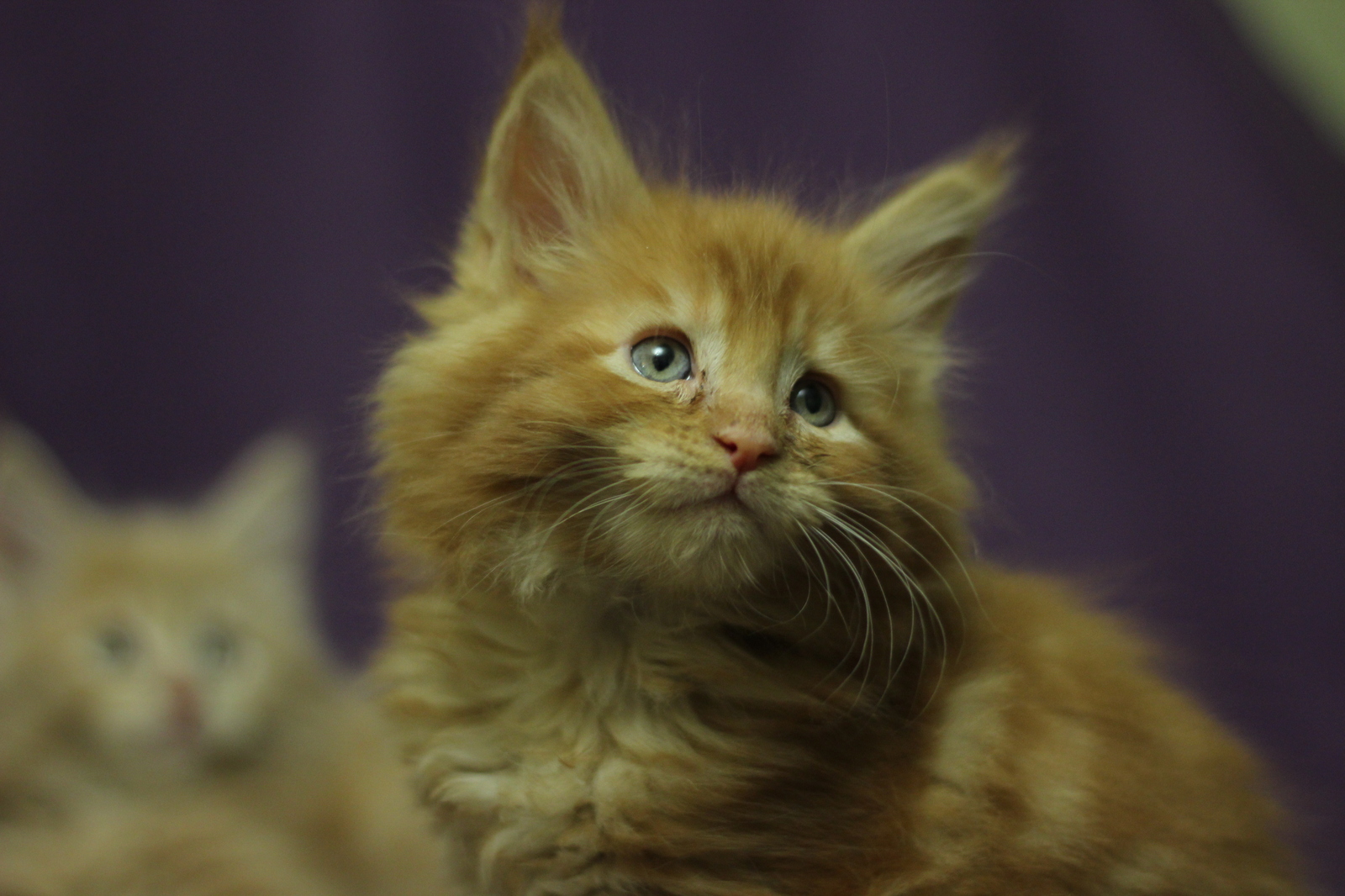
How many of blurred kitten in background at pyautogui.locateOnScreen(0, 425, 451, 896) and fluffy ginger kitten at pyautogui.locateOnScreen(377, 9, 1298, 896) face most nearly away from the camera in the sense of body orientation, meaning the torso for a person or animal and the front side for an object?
0

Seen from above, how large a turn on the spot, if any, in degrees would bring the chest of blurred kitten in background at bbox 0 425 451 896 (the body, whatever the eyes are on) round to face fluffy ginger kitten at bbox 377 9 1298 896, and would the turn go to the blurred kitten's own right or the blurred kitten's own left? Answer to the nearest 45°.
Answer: approximately 45° to the blurred kitten's own left

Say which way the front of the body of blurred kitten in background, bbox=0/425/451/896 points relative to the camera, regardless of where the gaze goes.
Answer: toward the camera

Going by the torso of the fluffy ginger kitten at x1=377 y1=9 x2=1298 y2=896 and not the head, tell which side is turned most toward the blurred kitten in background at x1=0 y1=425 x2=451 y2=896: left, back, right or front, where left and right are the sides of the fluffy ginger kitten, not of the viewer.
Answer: right

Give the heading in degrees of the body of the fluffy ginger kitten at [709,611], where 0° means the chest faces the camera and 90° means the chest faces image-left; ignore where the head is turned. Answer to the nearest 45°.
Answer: approximately 45°
